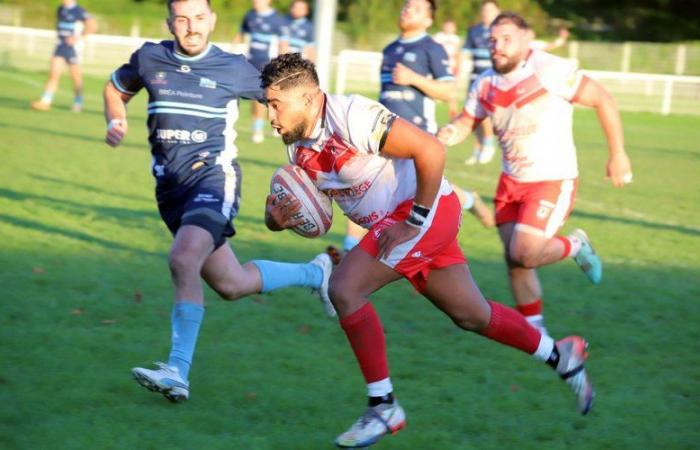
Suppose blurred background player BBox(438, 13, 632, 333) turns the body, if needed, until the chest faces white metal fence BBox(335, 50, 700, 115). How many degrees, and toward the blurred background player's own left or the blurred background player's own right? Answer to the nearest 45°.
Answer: approximately 135° to the blurred background player's own right

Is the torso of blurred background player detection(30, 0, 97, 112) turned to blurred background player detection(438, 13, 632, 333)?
no

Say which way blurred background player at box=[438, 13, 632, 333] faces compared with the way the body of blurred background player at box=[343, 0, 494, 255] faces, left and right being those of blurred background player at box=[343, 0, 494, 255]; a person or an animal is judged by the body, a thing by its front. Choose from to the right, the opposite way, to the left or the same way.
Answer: the same way

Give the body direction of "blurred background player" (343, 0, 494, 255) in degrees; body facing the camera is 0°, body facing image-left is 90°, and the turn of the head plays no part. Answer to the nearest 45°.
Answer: approximately 45°

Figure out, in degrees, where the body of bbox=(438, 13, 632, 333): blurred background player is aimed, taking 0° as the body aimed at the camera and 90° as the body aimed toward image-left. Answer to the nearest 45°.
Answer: approximately 45°

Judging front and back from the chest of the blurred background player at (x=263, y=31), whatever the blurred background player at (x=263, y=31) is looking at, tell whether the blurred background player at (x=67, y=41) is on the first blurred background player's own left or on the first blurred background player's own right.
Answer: on the first blurred background player's own right

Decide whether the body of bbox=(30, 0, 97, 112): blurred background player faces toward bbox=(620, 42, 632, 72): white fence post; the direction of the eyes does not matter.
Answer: no

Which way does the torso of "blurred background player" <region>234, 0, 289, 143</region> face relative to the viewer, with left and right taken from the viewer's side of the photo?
facing the viewer

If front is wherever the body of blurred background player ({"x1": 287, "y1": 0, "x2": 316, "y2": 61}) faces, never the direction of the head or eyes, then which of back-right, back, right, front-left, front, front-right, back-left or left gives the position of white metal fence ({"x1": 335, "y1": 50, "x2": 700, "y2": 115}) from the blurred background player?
back-left

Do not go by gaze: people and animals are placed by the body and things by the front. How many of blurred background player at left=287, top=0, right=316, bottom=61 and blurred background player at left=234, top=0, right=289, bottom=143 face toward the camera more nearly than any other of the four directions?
2

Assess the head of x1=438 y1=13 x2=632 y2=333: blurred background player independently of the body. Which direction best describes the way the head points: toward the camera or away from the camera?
toward the camera

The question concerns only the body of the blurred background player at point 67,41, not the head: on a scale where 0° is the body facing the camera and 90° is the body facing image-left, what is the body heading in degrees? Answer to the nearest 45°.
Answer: approximately 45°

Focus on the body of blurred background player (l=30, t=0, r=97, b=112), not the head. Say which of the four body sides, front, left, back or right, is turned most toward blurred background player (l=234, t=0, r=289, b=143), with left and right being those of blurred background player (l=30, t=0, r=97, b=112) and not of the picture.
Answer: left

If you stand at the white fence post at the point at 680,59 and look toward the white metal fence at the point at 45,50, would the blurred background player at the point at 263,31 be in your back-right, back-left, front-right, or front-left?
front-left

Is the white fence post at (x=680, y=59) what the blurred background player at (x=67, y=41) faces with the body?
no

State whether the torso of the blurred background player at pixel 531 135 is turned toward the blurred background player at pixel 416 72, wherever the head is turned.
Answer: no
